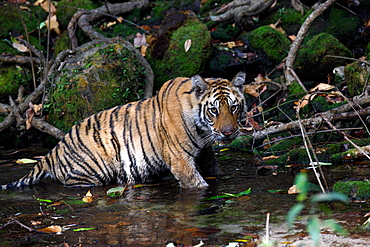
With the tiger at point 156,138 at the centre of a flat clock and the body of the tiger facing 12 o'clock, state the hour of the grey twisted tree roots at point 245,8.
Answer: The grey twisted tree roots is roughly at 10 o'clock from the tiger.

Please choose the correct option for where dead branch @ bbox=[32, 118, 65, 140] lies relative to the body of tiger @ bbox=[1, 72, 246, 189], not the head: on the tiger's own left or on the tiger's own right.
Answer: on the tiger's own left

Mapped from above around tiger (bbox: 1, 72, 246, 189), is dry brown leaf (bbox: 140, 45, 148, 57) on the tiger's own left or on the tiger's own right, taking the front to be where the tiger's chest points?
on the tiger's own left

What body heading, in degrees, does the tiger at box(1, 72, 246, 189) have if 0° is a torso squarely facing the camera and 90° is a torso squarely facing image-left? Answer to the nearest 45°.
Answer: approximately 270°

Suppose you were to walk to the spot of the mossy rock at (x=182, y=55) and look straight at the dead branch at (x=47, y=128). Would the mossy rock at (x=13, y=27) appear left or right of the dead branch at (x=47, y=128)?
right

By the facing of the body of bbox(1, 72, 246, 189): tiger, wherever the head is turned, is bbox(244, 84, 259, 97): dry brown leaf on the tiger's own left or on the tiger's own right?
on the tiger's own left

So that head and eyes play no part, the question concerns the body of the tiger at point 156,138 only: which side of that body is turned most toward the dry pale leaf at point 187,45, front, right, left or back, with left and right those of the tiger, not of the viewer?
left

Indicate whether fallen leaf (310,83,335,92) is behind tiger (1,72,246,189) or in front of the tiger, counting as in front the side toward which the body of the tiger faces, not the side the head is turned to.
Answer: in front

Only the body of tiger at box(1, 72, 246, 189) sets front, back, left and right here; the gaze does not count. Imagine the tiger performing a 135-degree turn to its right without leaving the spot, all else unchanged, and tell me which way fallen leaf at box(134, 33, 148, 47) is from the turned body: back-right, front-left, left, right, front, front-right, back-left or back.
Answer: back-right

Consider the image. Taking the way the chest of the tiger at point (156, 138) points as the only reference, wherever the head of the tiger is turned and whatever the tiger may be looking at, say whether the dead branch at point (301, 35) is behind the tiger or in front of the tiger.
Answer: in front

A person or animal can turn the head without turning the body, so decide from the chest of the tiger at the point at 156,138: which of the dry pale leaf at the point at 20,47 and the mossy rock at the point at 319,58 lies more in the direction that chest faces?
the mossy rock

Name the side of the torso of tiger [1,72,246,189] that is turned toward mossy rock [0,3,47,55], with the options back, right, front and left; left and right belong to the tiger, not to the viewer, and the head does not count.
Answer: left

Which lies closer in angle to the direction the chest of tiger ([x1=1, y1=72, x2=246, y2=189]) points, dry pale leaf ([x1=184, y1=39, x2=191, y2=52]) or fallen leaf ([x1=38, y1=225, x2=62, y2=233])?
the dry pale leaf

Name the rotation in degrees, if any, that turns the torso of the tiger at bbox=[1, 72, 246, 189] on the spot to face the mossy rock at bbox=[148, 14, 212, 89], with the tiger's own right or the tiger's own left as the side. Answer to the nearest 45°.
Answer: approximately 90° to the tiger's own left

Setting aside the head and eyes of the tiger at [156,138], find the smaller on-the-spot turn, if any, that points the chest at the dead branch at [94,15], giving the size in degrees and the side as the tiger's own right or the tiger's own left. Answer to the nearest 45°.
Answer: approximately 90° to the tiger's own left
